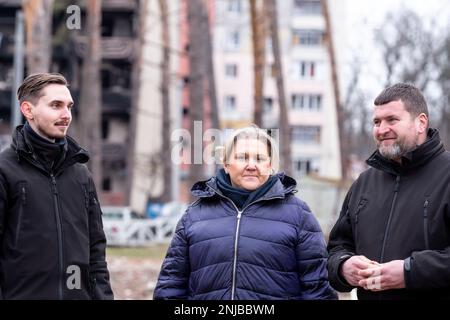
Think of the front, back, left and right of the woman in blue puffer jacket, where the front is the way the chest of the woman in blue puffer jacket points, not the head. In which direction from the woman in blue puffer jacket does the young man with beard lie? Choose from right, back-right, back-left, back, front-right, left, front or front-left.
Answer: right

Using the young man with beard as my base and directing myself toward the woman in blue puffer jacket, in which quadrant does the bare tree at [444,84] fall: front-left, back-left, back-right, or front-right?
front-left

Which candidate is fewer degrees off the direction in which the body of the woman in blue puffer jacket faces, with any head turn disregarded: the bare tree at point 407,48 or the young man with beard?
the young man with beard

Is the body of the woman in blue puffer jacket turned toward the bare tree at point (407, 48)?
no

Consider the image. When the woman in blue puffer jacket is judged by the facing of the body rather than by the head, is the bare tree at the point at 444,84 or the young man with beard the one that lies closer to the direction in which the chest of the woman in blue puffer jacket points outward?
the young man with beard

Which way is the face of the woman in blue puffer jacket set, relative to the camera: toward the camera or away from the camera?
toward the camera

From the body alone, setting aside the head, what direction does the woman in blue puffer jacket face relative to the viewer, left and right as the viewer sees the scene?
facing the viewer

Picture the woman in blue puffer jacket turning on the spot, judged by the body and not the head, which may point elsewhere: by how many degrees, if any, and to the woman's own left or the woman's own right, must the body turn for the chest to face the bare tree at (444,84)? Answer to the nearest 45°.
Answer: approximately 180°
